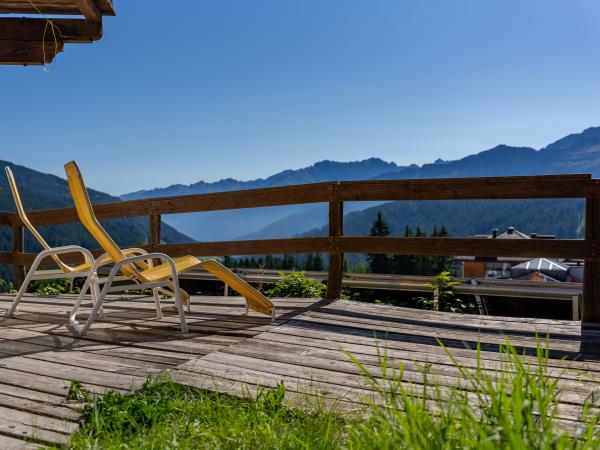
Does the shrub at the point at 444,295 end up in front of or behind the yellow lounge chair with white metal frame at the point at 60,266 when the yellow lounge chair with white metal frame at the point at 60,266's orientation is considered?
in front

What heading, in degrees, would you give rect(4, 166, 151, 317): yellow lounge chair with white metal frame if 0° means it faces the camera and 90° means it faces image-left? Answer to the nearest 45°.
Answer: approximately 270°

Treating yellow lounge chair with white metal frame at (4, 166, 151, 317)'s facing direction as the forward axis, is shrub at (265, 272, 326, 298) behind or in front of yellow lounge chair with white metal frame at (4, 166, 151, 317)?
in front

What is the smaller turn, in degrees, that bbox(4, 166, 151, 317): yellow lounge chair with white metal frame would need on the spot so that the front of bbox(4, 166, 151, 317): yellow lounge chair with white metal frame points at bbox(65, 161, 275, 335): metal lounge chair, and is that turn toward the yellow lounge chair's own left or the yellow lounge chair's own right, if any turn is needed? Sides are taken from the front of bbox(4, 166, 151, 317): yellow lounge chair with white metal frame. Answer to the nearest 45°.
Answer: approximately 45° to the yellow lounge chair's own right

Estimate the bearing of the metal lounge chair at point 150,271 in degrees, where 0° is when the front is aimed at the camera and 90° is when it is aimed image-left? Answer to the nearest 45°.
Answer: approximately 270°

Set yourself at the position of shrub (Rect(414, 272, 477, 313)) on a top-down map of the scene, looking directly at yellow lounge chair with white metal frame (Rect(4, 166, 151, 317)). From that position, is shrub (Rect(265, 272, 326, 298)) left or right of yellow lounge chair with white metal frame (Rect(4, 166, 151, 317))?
right

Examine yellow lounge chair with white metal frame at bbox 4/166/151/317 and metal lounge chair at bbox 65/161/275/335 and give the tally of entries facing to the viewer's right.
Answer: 2

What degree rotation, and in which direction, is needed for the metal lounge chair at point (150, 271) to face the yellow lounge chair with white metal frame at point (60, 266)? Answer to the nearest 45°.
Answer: approximately 135° to its left
